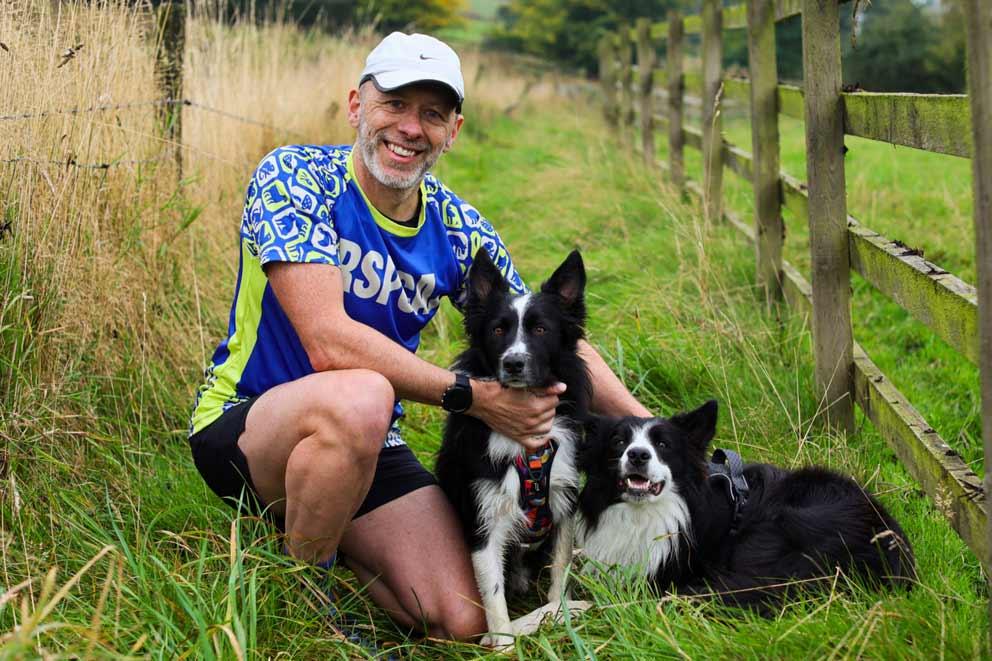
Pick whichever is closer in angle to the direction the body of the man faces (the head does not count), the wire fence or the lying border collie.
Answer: the lying border collie

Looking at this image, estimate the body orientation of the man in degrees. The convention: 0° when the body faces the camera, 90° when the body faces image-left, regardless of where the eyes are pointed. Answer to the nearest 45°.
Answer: approximately 315°

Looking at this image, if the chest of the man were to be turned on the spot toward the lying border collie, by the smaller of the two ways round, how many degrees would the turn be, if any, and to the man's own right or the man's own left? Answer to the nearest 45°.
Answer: approximately 45° to the man's own left

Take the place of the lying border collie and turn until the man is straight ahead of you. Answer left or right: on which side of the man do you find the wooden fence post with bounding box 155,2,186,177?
right

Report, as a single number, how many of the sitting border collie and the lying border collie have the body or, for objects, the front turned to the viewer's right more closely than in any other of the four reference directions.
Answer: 0

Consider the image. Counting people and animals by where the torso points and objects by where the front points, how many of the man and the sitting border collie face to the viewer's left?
0

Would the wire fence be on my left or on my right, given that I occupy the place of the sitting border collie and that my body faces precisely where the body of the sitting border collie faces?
on my right

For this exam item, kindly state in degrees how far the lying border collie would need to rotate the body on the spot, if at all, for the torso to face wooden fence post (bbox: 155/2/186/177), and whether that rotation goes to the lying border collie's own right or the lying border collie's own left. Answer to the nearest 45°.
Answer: approximately 90° to the lying border collie's own right

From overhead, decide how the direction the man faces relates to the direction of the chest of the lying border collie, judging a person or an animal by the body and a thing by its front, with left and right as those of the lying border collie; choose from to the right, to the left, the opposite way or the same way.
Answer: to the left

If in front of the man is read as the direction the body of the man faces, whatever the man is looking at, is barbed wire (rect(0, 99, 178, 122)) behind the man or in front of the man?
behind
